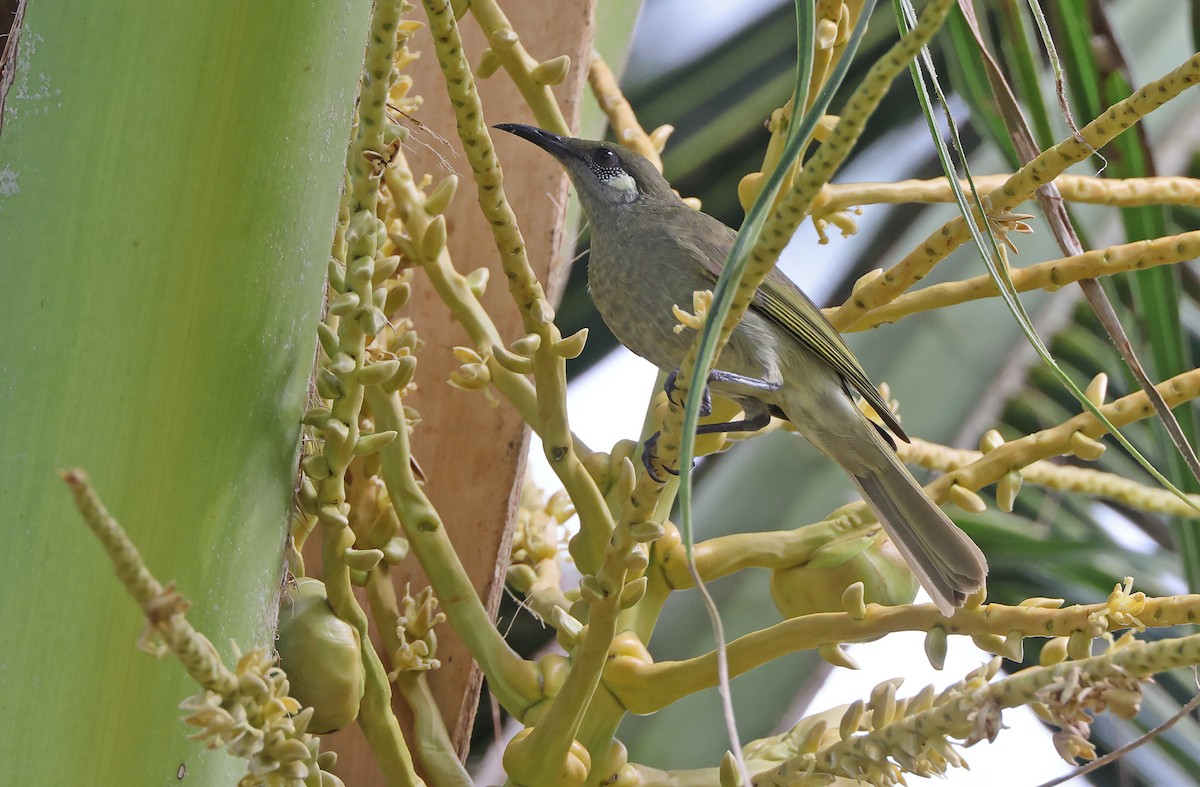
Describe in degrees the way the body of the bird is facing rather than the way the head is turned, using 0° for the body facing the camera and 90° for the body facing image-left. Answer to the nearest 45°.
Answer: approximately 90°
